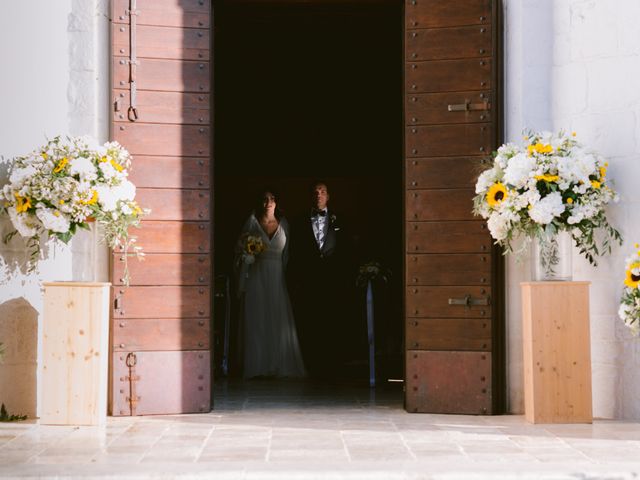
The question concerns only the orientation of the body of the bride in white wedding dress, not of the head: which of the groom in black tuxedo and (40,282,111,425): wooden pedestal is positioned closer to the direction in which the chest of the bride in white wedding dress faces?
the wooden pedestal

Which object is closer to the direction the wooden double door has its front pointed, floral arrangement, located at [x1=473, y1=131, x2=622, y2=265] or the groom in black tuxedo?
the floral arrangement

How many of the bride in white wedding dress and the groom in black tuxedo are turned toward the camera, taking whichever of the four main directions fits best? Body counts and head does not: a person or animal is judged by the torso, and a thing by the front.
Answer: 2

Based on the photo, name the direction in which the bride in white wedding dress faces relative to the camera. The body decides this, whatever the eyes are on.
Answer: toward the camera

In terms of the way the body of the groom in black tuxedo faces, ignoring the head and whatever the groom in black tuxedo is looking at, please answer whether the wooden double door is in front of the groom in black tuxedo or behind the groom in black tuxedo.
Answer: in front

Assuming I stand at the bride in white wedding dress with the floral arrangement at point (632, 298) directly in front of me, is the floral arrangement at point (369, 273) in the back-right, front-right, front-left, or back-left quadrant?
front-left

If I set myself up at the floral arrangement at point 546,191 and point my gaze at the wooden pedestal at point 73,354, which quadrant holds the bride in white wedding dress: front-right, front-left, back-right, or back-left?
front-right

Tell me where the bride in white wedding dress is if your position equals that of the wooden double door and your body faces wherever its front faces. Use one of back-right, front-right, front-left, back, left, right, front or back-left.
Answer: back

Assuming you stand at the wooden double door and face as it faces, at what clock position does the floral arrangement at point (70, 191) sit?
The floral arrangement is roughly at 2 o'clock from the wooden double door.

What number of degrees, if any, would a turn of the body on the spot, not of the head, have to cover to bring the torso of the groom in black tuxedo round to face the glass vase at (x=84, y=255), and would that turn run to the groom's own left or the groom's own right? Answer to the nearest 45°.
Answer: approximately 45° to the groom's own right

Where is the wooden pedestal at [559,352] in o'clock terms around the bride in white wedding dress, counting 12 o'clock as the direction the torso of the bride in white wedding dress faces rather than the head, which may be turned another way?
The wooden pedestal is roughly at 11 o'clock from the bride in white wedding dress.

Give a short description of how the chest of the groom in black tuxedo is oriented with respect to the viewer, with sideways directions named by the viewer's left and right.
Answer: facing the viewer

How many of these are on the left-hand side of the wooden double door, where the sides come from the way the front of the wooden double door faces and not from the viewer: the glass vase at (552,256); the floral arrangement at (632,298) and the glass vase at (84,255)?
2

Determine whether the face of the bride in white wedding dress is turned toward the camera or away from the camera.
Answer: toward the camera

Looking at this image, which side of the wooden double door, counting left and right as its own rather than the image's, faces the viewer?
front

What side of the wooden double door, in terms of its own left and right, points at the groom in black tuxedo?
back

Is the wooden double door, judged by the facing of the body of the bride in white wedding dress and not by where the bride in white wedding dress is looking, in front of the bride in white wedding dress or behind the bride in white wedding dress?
in front

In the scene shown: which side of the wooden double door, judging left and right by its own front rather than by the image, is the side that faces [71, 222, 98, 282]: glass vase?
right

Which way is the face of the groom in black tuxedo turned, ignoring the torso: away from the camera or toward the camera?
toward the camera
